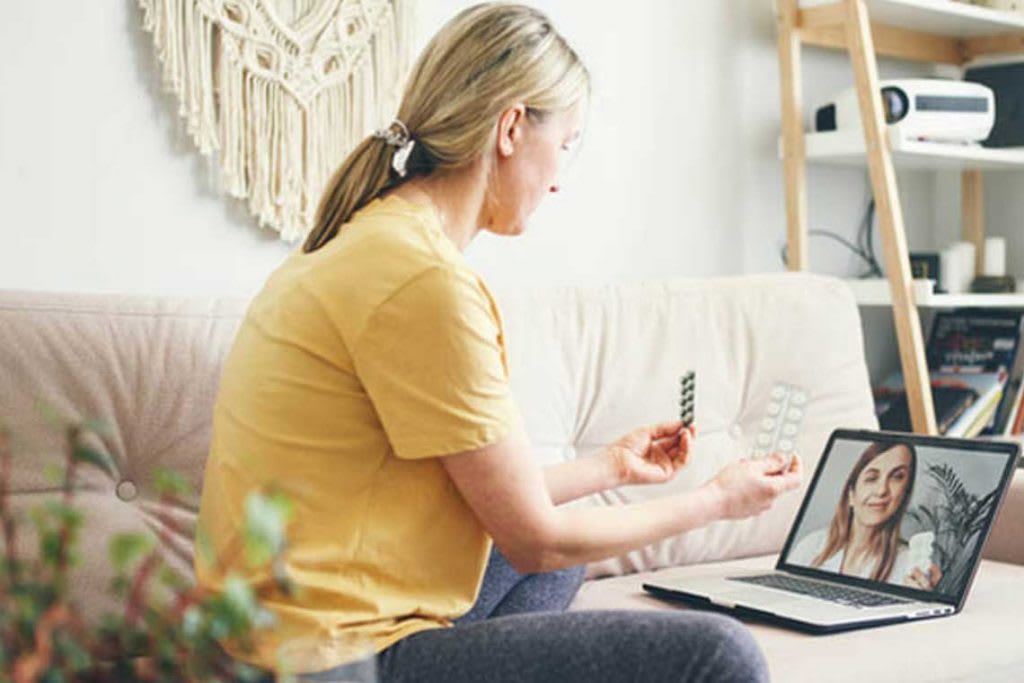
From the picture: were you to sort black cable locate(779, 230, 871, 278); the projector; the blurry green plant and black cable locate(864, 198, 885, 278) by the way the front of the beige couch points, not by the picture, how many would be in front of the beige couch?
1

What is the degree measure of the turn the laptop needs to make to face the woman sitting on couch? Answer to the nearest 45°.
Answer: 0° — it already faces them

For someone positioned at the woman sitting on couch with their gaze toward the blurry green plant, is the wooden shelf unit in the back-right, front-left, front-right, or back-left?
back-left

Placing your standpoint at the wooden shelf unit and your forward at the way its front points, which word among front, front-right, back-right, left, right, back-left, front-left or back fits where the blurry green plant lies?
front-right

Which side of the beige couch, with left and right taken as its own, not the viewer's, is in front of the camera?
front

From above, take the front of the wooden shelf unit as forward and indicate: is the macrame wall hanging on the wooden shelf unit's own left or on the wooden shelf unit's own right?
on the wooden shelf unit's own right

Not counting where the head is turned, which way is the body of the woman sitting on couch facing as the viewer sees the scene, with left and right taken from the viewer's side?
facing away from the viewer and to the right of the viewer

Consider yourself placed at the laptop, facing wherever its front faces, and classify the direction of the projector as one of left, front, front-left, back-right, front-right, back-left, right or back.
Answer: back-right

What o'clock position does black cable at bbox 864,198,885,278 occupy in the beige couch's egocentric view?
The black cable is roughly at 7 o'clock from the beige couch.

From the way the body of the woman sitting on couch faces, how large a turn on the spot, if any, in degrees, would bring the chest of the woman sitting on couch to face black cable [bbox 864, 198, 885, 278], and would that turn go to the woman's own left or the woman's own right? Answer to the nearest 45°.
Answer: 0° — they already face it

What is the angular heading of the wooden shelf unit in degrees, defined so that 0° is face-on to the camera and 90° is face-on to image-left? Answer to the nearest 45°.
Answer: approximately 315°

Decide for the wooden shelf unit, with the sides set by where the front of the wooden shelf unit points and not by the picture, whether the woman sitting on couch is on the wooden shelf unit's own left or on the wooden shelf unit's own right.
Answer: on the wooden shelf unit's own right

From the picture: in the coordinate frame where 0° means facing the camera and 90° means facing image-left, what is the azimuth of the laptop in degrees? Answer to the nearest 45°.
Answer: approximately 45°

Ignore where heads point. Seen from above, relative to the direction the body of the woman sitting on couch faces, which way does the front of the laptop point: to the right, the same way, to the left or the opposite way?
the opposite way

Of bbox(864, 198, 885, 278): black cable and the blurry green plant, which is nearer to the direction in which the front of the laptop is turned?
the blurry green plant
